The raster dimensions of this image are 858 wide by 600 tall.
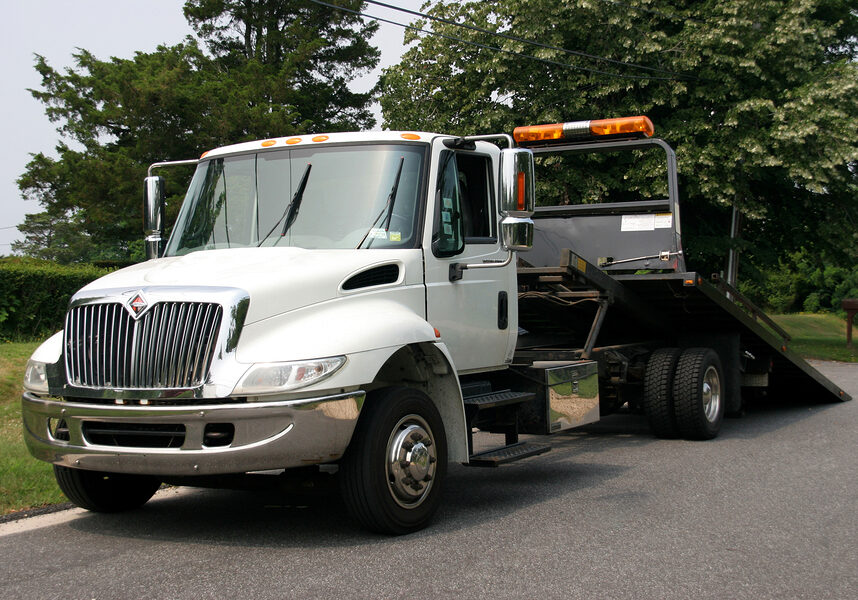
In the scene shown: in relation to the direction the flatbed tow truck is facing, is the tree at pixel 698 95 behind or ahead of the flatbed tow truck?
behind

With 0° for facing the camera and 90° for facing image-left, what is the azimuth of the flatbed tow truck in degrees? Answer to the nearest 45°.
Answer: approximately 45°

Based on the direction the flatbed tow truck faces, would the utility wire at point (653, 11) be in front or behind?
behind

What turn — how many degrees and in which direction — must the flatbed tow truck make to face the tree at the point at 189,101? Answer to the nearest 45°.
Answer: approximately 135° to its right
